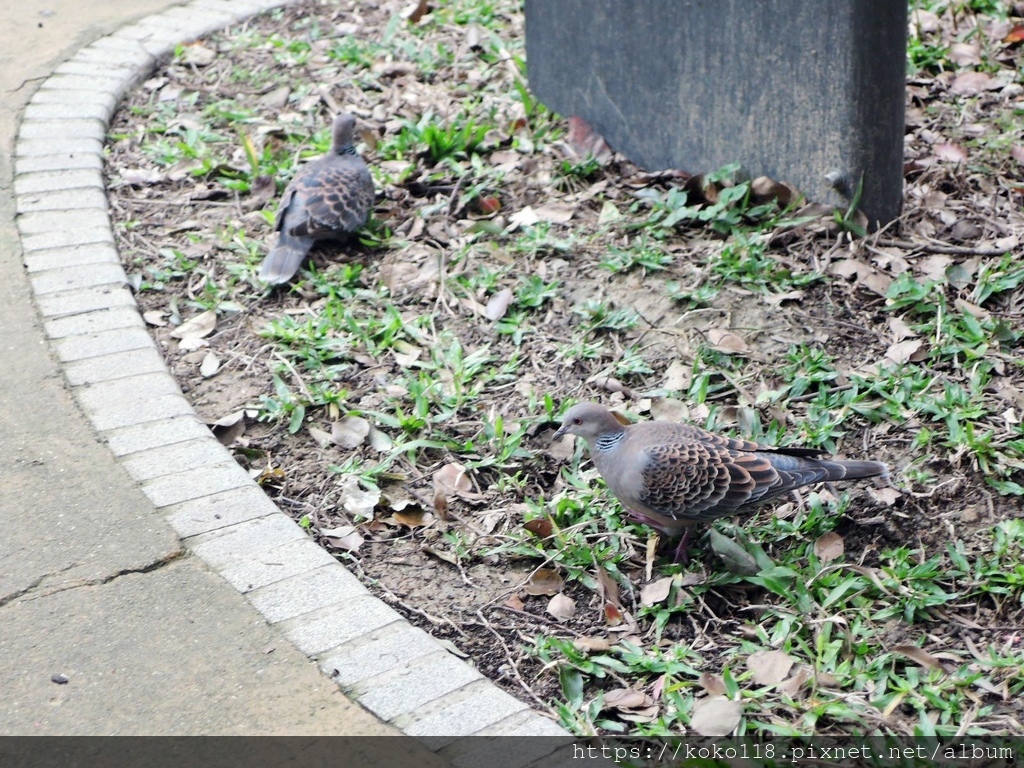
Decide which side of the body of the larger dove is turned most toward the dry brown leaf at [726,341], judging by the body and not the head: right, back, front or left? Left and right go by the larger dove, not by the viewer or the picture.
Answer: right

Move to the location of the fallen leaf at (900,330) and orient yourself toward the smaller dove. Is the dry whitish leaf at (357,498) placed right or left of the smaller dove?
left

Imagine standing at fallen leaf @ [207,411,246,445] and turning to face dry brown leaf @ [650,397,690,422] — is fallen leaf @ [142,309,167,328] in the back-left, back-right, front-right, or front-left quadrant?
back-left

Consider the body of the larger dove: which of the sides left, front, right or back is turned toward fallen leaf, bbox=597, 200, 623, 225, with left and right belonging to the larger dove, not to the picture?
right

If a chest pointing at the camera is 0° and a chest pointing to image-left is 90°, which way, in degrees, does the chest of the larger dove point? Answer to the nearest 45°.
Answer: approximately 90°

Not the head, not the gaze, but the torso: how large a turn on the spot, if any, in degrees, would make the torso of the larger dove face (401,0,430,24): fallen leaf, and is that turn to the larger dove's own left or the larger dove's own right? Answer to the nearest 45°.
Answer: approximately 90° to the larger dove's own right

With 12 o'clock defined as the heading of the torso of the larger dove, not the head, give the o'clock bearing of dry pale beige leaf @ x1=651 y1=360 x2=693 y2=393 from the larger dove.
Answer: The dry pale beige leaf is roughly at 3 o'clock from the larger dove.

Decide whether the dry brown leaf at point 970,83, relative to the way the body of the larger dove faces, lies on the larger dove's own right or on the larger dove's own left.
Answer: on the larger dove's own right
